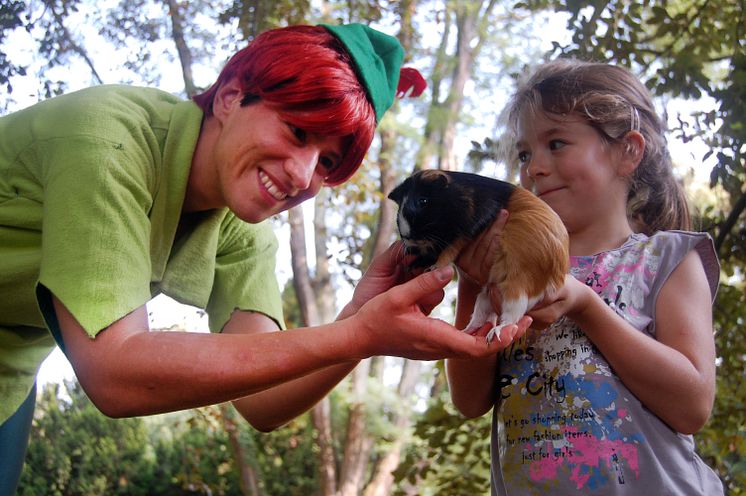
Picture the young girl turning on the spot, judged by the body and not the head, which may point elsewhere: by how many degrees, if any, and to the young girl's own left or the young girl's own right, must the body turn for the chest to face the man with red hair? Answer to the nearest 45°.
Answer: approximately 45° to the young girl's own right

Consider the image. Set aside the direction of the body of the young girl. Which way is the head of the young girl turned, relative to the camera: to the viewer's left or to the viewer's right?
to the viewer's left

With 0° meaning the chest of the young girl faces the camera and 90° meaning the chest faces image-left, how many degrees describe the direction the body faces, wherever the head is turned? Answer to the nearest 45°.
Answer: approximately 45°
